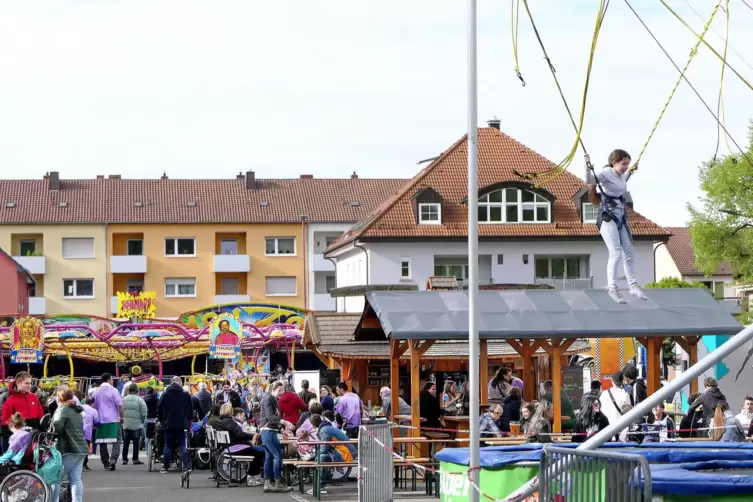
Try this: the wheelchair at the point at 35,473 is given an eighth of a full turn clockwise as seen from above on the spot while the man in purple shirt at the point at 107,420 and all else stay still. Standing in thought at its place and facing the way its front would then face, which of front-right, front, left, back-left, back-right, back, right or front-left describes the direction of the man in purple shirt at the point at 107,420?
front-right

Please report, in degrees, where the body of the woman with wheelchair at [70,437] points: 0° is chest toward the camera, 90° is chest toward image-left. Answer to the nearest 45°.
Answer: approximately 135°

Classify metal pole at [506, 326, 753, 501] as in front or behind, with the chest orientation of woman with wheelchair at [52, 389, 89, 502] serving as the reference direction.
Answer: behind

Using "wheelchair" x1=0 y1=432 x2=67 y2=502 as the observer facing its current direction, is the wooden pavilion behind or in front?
behind

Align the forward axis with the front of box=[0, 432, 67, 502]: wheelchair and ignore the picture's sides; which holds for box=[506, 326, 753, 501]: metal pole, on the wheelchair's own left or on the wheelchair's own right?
on the wheelchair's own left

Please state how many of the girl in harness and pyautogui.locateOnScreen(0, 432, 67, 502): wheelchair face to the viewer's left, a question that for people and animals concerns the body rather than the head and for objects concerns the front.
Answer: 1

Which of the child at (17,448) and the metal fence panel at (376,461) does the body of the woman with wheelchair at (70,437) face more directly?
the child

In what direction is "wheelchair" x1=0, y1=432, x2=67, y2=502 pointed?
to the viewer's left

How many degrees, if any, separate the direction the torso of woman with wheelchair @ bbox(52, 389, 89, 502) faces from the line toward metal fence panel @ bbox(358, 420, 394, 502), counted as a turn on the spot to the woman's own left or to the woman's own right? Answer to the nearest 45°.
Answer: approximately 135° to the woman's own right
